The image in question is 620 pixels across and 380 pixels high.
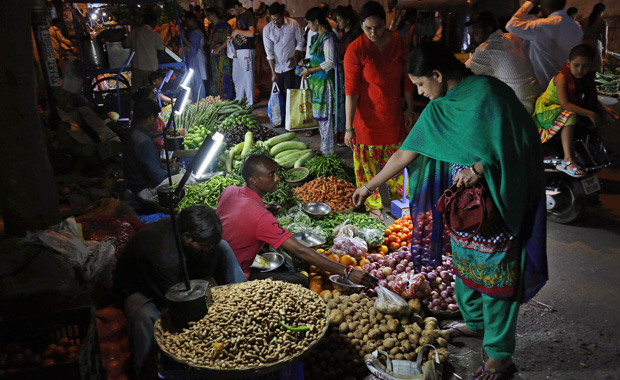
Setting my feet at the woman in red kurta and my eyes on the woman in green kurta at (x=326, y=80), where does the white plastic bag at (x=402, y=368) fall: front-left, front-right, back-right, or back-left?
back-left

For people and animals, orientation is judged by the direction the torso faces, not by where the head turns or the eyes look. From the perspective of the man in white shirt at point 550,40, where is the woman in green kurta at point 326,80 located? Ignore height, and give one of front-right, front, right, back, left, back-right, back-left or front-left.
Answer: front-left

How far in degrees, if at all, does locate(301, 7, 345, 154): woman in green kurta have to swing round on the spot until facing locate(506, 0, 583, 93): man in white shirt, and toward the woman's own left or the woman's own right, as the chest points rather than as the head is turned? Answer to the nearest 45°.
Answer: approximately 135° to the woman's own left

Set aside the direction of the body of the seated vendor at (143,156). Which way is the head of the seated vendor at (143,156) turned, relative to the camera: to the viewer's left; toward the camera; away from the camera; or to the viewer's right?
to the viewer's right

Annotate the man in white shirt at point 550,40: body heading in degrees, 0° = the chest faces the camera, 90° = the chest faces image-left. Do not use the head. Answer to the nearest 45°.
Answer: approximately 135°

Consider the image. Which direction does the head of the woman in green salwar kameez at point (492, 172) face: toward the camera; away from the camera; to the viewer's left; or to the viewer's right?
to the viewer's left

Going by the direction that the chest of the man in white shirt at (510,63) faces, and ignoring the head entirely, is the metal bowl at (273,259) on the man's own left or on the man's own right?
on the man's own left

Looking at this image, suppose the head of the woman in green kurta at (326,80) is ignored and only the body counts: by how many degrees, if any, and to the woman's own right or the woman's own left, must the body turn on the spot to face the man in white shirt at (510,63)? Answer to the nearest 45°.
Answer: approximately 135° to the woman's own left
